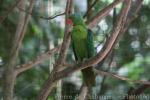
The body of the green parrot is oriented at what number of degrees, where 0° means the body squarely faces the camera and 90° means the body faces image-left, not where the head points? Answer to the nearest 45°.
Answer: approximately 45°

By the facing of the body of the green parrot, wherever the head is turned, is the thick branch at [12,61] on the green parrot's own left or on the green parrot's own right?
on the green parrot's own right
